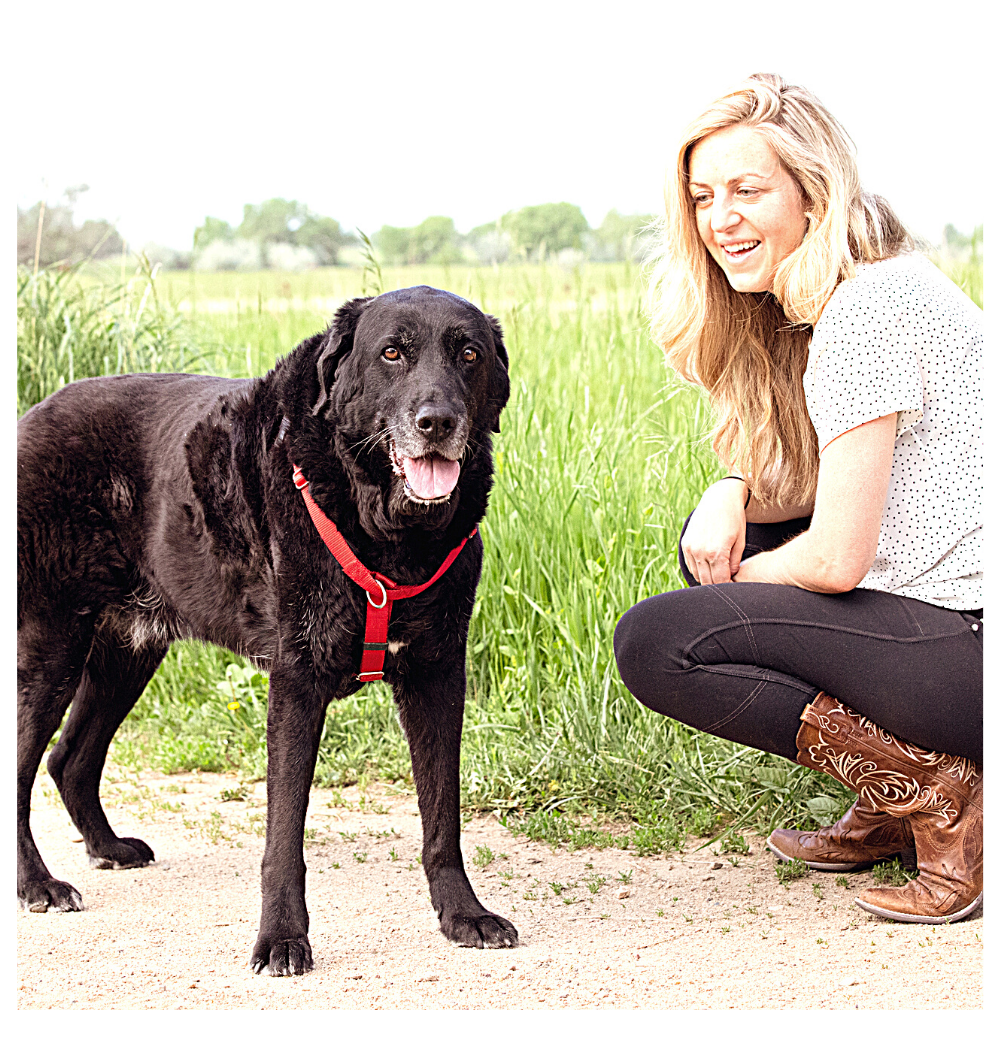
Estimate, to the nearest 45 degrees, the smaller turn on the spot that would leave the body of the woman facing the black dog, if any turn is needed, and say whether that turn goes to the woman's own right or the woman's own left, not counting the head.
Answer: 0° — they already face it

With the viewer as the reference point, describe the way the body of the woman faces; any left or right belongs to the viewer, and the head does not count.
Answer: facing to the left of the viewer

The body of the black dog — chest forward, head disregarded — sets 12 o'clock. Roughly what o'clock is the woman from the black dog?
The woman is roughly at 11 o'clock from the black dog.

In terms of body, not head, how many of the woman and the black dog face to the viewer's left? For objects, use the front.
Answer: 1

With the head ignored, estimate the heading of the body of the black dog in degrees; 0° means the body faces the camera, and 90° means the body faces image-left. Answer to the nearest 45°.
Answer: approximately 315°
